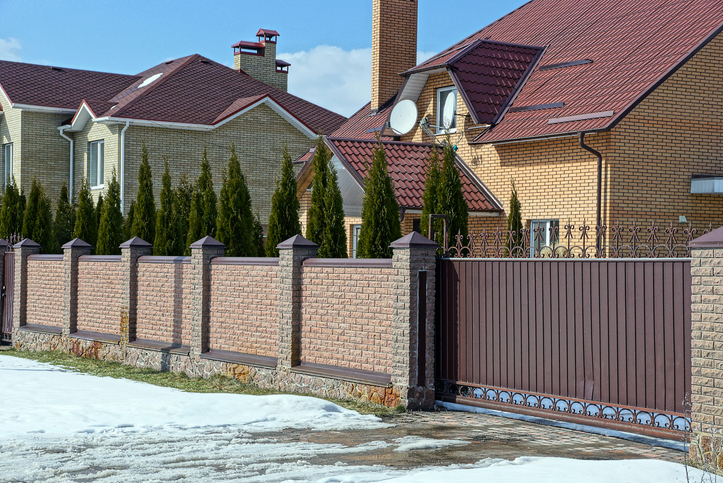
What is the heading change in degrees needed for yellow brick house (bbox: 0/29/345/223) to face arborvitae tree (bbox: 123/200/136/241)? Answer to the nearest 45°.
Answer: approximately 45° to its left

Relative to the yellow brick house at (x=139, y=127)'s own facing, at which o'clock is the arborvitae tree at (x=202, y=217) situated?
The arborvitae tree is roughly at 10 o'clock from the yellow brick house.

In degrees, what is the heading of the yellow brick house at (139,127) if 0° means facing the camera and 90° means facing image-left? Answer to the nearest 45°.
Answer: approximately 45°

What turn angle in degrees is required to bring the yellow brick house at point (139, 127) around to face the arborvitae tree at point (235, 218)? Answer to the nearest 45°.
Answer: approximately 45° to its left

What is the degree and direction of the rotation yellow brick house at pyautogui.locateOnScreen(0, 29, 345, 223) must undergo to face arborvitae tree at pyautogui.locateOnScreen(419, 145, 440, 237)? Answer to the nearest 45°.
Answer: approximately 45° to its left

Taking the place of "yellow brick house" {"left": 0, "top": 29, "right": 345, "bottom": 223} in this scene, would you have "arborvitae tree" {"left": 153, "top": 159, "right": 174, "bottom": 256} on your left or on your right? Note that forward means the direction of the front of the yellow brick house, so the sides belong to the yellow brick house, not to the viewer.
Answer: on your left

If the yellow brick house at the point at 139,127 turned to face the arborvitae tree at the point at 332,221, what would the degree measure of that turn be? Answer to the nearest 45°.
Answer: approximately 45° to its left

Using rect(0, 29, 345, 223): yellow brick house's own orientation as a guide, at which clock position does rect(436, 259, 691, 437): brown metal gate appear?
The brown metal gate is roughly at 10 o'clock from the yellow brick house.

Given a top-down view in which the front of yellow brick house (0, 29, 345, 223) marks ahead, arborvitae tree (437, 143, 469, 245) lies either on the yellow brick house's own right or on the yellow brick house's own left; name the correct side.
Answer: on the yellow brick house's own left
